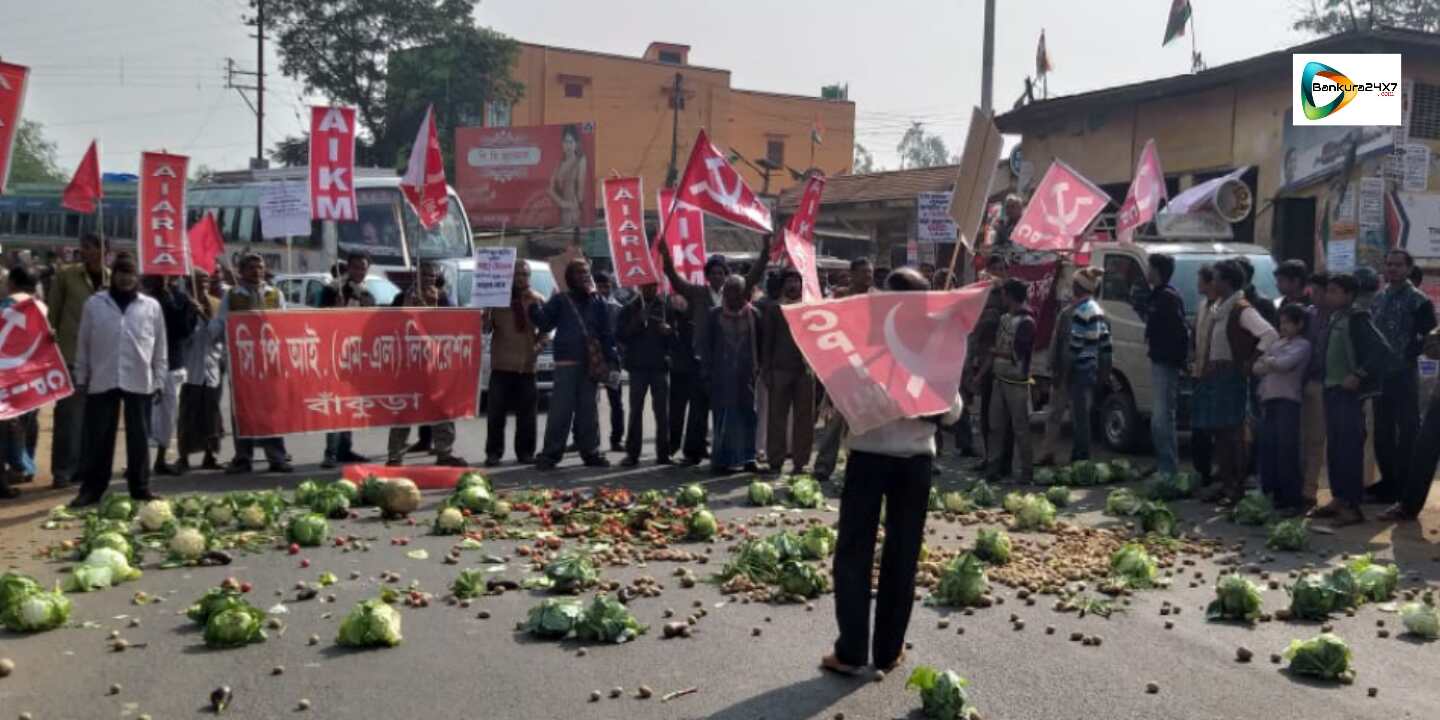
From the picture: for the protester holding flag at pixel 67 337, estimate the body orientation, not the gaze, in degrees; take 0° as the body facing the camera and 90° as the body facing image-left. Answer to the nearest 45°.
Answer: approximately 315°

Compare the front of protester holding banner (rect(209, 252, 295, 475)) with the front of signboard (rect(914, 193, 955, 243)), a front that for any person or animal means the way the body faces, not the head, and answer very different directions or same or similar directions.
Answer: same or similar directions

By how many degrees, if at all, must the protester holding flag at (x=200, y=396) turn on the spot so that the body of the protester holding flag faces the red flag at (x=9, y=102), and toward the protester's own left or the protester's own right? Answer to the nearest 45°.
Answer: approximately 45° to the protester's own right

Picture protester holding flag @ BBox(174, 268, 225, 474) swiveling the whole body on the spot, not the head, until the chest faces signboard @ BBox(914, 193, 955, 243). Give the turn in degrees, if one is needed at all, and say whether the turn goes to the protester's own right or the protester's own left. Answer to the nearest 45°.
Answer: approximately 135° to the protester's own left

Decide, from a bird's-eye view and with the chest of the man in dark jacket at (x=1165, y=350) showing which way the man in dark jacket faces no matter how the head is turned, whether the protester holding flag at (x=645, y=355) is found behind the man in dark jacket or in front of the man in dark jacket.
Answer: in front

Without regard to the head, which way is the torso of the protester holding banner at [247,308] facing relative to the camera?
toward the camera

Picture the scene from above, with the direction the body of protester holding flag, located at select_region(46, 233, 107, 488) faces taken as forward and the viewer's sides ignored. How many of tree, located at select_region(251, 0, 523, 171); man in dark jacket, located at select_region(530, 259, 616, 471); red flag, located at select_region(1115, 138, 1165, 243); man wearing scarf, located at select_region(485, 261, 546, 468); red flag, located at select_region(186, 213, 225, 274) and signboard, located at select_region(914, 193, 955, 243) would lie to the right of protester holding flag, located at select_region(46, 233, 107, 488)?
0

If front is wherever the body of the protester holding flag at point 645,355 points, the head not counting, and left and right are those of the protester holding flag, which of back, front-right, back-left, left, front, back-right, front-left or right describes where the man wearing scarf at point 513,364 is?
right

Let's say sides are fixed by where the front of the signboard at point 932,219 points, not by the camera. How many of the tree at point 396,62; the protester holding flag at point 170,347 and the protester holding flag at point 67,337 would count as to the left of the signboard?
0

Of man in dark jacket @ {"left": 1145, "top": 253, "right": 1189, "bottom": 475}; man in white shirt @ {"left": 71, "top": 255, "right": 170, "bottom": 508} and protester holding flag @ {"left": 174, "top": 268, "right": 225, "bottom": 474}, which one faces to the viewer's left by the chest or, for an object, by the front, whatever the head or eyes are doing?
the man in dark jacket

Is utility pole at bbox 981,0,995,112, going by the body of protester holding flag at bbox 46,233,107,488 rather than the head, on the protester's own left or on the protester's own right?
on the protester's own left

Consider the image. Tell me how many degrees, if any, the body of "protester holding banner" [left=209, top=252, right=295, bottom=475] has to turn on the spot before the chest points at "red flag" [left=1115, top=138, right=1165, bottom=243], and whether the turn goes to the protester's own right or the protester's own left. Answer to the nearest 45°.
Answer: approximately 90° to the protester's own left

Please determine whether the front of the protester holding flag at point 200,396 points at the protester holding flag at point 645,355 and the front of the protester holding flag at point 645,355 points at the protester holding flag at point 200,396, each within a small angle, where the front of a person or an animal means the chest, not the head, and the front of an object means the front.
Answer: no

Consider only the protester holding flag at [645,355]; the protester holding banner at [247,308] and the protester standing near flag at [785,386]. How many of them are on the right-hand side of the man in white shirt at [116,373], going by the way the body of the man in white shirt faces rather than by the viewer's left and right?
0

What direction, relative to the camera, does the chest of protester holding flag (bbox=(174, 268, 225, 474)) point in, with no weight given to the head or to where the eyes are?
toward the camera

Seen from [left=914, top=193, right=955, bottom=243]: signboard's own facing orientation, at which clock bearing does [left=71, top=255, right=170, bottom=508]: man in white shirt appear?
The man in white shirt is roughly at 1 o'clock from the signboard.

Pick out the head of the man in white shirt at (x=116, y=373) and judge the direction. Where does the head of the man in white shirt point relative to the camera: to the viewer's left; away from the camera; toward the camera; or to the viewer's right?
toward the camera
